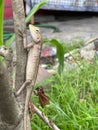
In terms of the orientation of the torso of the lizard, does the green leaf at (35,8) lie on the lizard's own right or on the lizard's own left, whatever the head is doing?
on the lizard's own right
